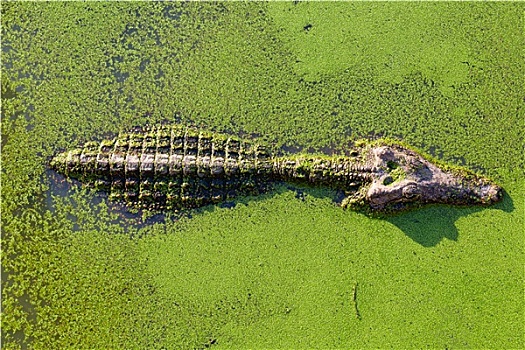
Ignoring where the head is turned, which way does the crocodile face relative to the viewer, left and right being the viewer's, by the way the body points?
facing to the right of the viewer
